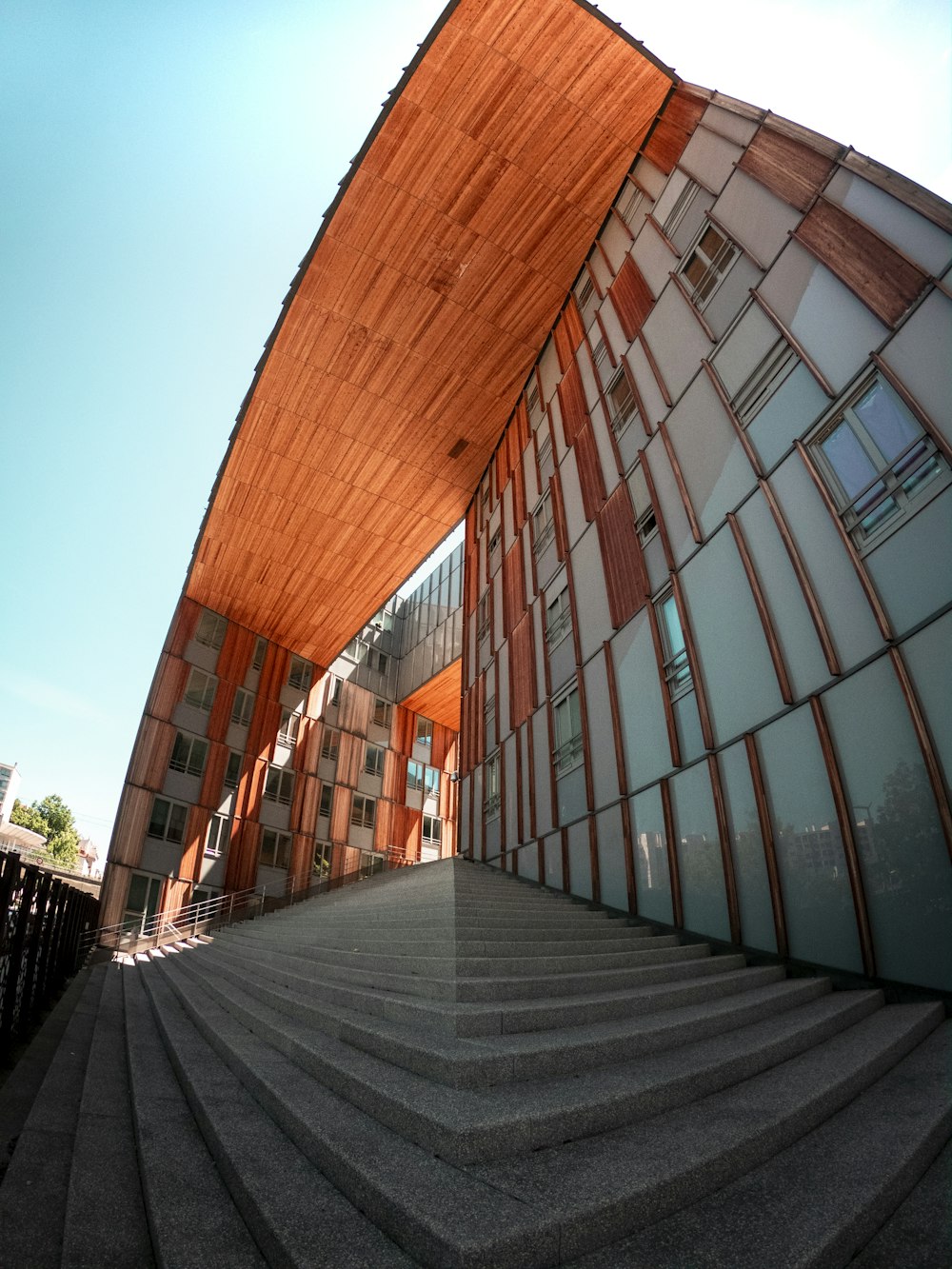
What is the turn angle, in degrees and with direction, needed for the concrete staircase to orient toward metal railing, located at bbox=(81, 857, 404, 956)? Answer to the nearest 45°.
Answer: approximately 135° to its right

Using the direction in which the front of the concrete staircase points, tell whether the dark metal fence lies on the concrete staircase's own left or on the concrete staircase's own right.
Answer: on the concrete staircase's own right

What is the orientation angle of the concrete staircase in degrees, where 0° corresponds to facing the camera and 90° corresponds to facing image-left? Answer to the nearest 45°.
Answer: approximately 0°
